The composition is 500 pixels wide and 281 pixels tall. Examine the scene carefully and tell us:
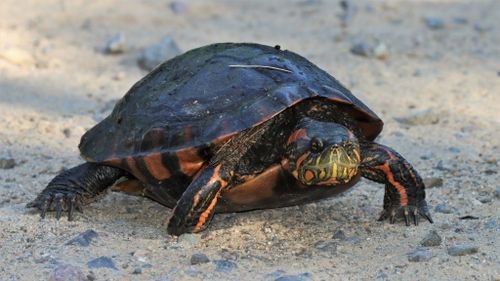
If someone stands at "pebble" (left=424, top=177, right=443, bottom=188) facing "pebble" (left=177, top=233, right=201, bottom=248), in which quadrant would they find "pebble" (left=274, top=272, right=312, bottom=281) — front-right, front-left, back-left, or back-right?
front-left

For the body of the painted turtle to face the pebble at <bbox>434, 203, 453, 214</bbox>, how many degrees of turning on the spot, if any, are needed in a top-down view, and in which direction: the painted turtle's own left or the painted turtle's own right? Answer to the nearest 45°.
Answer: approximately 45° to the painted turtle's own left

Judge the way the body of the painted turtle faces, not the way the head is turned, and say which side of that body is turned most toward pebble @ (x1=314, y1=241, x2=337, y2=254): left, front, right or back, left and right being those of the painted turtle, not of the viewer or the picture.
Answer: front

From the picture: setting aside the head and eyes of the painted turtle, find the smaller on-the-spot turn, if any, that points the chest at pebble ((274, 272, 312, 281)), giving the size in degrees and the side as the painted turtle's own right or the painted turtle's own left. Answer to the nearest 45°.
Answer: approximately 45° to the painted turtle's own right

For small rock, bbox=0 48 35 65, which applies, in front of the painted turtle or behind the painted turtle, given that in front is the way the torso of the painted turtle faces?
behind

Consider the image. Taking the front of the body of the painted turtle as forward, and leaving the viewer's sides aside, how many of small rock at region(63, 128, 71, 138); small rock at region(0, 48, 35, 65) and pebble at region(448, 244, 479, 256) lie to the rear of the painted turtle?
2

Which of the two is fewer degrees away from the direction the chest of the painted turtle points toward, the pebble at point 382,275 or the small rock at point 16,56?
the pebble

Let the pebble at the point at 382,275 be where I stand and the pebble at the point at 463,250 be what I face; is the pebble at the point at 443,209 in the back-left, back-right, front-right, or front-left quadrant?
front-left

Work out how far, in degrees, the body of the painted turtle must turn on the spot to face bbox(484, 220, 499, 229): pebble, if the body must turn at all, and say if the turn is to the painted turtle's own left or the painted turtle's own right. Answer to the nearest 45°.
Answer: approximately 45° to the painted turtle's own left

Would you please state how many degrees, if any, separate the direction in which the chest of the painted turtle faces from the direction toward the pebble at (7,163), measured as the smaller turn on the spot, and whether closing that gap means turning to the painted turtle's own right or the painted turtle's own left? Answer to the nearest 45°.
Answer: approximately 180°

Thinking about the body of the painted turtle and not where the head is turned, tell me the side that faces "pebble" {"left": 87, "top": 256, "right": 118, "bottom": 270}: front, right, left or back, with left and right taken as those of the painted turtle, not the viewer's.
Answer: right

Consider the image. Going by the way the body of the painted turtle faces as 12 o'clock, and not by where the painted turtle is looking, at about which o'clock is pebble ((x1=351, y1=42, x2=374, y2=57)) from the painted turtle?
The pebble is roughly at 8 o'clock from the painted turtle.

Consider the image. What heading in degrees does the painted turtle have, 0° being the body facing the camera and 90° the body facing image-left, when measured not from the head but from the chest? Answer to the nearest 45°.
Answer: approximately 315°

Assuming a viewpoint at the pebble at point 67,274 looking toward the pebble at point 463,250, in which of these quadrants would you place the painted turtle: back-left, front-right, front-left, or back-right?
front-left

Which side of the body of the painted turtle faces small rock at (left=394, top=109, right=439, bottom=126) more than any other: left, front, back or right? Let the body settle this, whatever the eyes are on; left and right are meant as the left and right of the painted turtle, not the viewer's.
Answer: left

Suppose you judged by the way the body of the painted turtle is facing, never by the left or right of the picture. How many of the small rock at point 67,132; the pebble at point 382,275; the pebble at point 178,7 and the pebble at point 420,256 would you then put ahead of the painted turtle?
2
